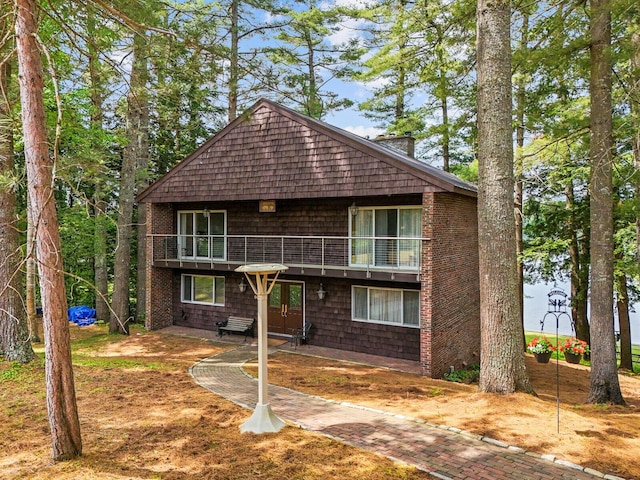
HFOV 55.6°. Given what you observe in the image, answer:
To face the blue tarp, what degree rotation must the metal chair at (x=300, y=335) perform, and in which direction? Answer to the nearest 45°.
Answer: approximately 45° to its right

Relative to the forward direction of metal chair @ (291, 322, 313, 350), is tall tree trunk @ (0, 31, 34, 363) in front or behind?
in front

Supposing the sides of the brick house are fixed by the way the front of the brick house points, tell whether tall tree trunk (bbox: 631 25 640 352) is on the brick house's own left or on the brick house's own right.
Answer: on the brick house's own left

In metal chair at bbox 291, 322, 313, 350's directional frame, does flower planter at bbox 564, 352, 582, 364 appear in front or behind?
behind

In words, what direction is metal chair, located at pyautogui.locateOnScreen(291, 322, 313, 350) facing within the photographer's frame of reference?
facing to the left of the viewer

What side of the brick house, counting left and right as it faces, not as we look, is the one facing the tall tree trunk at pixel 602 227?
left

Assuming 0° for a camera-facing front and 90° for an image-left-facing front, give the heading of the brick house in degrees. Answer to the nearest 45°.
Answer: approximately 45°

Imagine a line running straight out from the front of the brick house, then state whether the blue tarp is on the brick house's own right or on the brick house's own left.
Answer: on the brick house's own right

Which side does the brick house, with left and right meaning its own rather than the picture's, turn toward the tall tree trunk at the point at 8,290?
front

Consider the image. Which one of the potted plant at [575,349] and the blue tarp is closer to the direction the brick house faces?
the blue tarp
